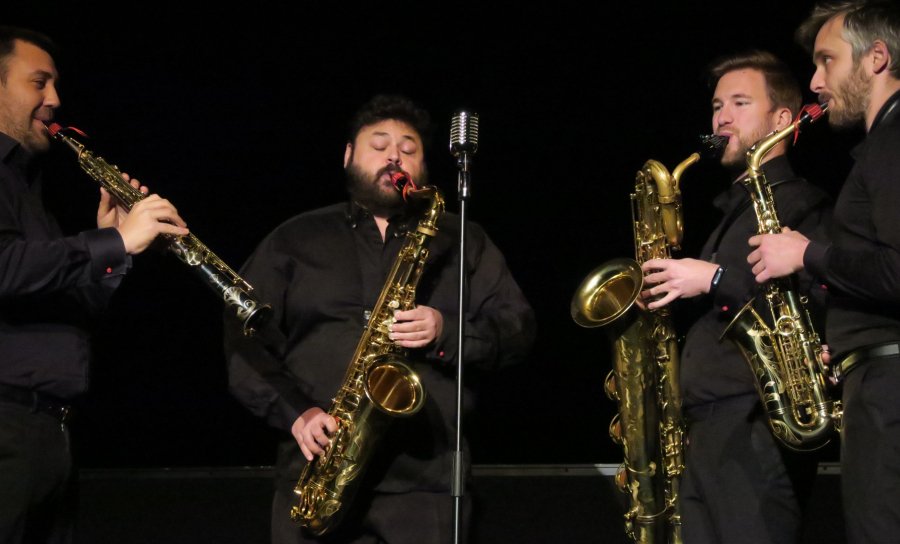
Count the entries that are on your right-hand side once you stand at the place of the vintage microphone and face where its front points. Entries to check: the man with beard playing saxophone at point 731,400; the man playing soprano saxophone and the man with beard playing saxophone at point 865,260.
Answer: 1

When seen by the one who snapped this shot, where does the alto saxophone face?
facing to the left of the viewer

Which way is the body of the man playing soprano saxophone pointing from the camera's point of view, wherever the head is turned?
to the viewer's right

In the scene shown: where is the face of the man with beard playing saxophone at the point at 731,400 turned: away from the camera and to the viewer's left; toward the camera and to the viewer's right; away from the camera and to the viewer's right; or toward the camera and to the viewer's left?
toward the camera and to the viewer's left

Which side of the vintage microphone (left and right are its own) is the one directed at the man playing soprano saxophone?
right

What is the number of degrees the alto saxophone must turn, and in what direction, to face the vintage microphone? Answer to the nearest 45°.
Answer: approximately 45° to its left

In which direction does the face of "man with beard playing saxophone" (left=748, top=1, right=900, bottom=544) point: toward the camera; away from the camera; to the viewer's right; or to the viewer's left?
to the viewer's left

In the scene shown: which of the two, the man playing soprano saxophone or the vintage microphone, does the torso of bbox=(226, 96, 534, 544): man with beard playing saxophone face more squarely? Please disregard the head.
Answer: the vintage microphone

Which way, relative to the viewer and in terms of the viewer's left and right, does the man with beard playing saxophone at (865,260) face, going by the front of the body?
facing to the left of the viewer

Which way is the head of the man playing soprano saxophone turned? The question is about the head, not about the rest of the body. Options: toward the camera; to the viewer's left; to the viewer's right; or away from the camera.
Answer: to the viewer's right

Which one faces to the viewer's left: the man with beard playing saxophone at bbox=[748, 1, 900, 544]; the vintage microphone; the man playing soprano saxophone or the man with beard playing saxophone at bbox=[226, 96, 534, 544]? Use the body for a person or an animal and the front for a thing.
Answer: the man with beard playing saxophone at bbox=[748, 1, 900, 544]
